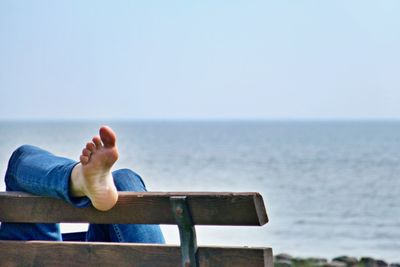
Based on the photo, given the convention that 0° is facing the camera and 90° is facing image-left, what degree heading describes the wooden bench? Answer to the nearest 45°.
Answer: approximately 180°
